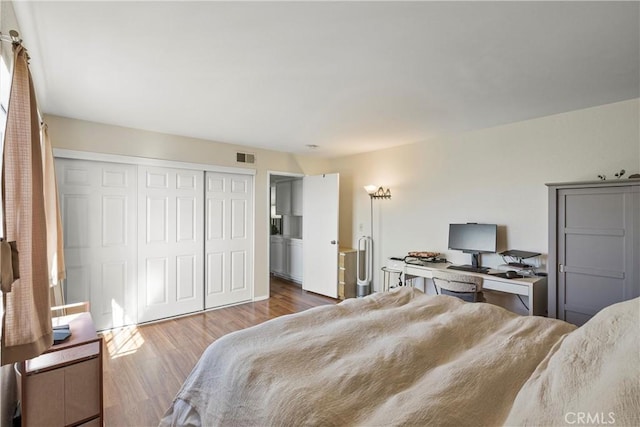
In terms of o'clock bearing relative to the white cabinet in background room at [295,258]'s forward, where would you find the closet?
The closet is roughly at 12 o'clock from the white cabinet in background room.

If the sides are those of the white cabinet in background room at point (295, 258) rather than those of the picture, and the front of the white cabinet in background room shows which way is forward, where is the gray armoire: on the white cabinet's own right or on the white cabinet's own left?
on the white cabinet's own left

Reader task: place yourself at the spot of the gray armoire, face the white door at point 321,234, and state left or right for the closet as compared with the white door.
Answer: left

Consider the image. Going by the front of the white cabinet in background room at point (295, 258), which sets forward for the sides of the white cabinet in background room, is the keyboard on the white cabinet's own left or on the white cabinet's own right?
on the white cabinet's own left

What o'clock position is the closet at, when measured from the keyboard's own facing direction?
The closet is roughly at 1 o'clock from the keyboard.

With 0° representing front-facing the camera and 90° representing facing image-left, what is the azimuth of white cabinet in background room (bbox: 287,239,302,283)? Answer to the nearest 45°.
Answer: approximately 45°

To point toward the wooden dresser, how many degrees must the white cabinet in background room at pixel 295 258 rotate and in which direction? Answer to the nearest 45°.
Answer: approximately 45° to its left

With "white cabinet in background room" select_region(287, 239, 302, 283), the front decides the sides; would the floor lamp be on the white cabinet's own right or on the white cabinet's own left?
on the white cabinet's own left

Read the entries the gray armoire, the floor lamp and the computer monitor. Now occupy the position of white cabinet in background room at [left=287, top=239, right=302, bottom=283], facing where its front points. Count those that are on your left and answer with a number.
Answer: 3
